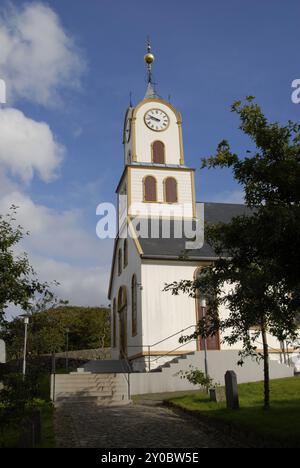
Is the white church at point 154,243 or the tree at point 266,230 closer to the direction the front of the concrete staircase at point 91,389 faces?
the tree

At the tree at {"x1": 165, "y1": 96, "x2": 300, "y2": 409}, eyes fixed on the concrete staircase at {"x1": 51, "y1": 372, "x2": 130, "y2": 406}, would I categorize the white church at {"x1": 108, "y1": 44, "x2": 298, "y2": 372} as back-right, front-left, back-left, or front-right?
front-right

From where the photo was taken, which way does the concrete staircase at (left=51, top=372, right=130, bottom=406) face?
toward the camera

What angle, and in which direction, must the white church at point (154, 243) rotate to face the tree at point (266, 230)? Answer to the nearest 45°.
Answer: approximately 90° to its left

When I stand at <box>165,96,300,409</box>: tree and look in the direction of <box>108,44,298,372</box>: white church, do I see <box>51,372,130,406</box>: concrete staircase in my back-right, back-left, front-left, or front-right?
front-left
